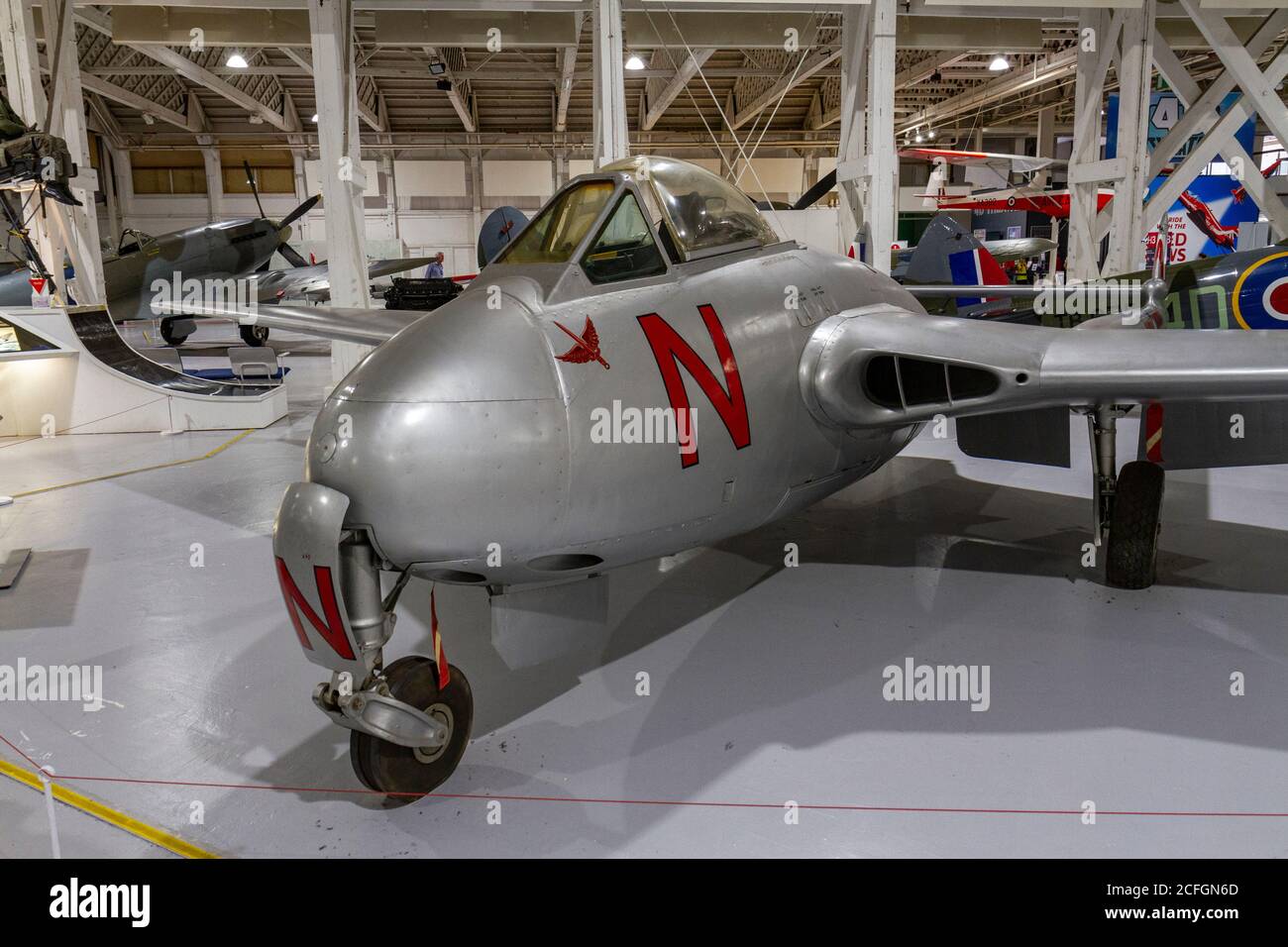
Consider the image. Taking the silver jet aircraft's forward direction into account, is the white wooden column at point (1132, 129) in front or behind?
behind

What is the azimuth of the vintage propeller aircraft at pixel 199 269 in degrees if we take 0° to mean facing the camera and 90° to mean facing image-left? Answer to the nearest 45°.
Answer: approximately 315°

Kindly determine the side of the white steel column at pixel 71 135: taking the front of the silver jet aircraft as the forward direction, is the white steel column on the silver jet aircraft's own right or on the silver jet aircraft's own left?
on the silver jet aircraft's own right

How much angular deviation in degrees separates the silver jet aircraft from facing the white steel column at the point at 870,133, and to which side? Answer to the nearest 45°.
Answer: approximately 135° to its right

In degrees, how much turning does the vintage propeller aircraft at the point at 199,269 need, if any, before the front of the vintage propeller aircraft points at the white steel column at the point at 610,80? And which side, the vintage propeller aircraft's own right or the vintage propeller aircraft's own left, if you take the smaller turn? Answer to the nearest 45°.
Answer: approximately 45° to the vintage propeller aircraft's own right

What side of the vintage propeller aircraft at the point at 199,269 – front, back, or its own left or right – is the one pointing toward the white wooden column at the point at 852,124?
front

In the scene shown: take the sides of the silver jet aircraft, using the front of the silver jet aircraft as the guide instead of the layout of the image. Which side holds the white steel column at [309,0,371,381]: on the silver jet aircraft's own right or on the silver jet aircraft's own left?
on the silver jet aircraft's own right

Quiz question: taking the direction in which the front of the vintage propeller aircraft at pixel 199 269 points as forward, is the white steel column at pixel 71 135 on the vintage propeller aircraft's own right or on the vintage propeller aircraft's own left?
on the vintage propeller aircraft's own right

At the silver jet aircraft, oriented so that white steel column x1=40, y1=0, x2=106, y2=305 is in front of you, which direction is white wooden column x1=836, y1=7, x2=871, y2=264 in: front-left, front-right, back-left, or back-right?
front-right

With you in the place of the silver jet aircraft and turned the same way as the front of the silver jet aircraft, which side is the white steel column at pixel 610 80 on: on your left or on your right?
on your right

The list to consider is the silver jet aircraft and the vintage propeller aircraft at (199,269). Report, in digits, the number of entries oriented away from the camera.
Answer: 0

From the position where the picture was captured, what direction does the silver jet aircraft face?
facing the viewer and to the left of the viewer
